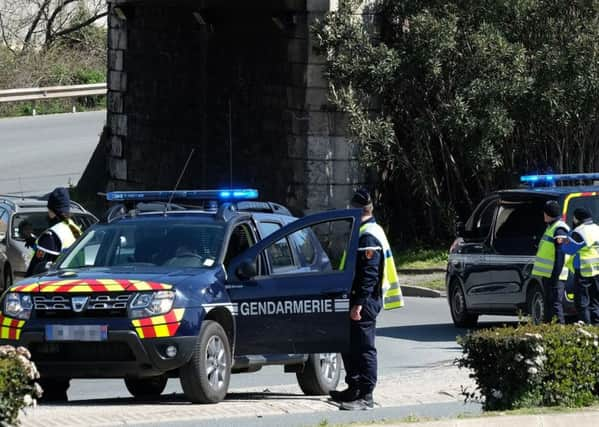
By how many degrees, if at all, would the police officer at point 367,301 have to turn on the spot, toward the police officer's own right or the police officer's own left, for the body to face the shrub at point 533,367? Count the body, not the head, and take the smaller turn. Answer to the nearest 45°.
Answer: approximately 135° to the police officer's own left

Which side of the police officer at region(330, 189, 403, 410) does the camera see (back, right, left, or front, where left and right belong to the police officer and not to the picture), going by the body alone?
left

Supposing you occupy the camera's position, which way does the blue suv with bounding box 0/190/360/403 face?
facing the viewer and to the left of the viewer

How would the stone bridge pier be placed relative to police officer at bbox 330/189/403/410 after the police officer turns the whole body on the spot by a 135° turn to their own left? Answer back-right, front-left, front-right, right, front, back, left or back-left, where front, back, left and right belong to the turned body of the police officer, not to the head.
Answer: back-left

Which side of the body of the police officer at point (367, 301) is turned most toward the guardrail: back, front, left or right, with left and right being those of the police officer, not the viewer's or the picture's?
right

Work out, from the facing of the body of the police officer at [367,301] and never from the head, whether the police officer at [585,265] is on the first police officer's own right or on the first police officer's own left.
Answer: on the first police officer's own right

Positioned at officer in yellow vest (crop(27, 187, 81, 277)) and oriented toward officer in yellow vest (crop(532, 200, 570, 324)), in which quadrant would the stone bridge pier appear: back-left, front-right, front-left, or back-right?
front-left

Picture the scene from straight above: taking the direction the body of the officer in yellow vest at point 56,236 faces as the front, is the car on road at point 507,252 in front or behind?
behind
